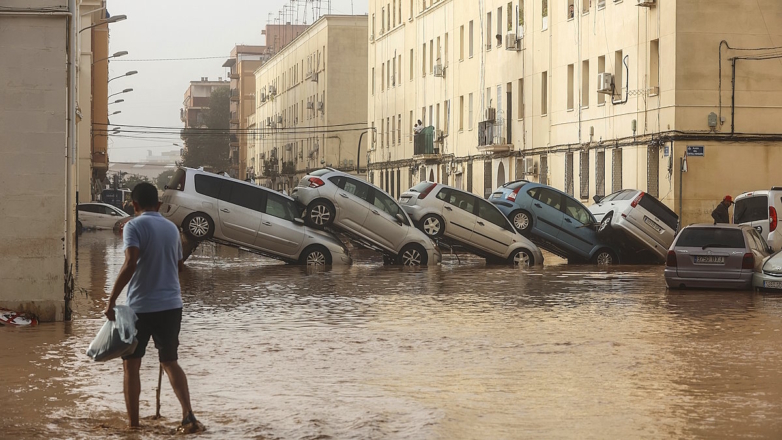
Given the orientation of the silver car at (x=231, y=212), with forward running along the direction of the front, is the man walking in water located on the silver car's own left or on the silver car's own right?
on the silver car's own right

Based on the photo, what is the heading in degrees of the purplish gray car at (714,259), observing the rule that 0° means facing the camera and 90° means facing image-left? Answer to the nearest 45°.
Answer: approximately 180°

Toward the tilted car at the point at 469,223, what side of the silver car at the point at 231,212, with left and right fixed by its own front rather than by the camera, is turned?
front

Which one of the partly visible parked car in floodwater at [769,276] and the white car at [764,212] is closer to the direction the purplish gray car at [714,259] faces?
the white car

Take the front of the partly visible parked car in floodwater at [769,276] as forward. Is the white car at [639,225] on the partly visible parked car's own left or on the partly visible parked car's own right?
on the partly visible parked car's own right

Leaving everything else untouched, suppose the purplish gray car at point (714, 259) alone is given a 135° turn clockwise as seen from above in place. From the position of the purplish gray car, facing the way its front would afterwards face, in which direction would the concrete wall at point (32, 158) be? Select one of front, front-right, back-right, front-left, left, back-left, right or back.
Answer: right

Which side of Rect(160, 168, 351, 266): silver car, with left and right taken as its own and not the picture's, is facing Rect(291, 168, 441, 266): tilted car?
front

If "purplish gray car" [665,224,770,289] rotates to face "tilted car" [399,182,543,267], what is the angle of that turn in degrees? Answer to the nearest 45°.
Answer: approximately 45° to its left

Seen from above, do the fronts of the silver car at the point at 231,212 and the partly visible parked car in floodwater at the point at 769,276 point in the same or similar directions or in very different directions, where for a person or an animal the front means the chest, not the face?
very different directions

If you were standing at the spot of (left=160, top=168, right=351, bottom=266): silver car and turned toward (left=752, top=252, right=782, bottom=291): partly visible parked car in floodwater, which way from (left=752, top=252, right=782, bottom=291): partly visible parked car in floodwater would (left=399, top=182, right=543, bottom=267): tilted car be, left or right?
left

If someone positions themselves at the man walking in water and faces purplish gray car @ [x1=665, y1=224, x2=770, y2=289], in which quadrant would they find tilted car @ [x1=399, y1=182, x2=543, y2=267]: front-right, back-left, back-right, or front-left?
front-left

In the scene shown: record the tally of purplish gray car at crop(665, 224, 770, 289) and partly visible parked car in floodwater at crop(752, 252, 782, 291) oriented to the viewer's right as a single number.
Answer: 0

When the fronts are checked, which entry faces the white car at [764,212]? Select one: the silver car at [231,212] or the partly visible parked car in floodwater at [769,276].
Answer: the silver car at [231,212]

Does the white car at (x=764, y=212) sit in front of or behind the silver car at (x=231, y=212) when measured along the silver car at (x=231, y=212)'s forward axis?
in front

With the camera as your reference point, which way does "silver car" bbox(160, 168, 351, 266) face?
facing to the right of the viewer
